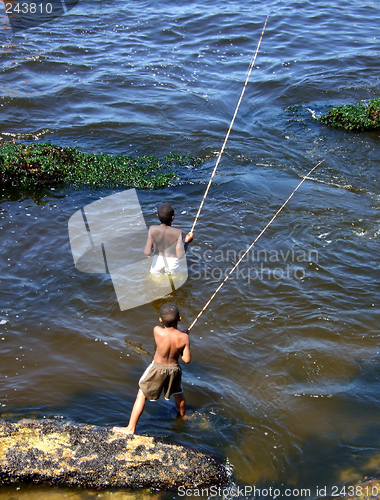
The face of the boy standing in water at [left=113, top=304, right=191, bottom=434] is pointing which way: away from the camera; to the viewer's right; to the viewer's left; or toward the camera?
away from the camera

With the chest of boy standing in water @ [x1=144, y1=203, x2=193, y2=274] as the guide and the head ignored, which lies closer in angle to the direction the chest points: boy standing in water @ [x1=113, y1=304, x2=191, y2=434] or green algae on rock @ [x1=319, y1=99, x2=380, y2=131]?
the green algae on rock

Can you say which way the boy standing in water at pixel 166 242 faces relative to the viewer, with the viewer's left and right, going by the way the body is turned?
facing away from the viewer

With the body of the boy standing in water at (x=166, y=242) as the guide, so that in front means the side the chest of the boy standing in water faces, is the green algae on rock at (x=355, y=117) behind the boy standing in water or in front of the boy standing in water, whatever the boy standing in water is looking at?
in front

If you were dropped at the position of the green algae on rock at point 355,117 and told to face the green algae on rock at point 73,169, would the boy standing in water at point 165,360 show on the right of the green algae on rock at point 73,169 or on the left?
left

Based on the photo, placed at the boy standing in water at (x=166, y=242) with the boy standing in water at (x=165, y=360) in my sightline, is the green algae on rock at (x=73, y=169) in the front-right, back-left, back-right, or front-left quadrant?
back-right

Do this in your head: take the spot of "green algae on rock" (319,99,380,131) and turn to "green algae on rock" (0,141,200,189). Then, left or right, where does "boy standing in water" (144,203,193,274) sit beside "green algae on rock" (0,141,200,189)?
left

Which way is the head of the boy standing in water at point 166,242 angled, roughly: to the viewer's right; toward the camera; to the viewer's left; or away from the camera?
away from the camera

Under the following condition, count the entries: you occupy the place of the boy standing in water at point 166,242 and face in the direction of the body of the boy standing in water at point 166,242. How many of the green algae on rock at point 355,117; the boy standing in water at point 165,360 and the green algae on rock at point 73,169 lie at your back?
1

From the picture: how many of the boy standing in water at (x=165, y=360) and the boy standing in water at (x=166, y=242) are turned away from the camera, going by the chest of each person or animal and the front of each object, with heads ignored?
2

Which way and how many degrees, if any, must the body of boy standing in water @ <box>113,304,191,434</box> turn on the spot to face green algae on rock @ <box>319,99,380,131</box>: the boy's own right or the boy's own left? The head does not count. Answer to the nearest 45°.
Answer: approximately 45° to the boy's own right

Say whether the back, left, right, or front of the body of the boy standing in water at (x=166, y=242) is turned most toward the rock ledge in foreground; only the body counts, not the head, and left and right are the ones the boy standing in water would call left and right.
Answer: back

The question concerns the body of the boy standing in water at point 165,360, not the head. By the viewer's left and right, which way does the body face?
facing away from the viewer

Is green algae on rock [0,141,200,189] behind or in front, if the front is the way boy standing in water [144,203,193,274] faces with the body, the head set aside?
in front

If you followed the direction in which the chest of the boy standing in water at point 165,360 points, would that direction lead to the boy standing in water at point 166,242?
yes

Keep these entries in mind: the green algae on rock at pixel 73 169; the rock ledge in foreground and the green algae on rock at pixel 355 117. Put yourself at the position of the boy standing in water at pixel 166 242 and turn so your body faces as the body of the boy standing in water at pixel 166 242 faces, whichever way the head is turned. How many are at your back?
1
